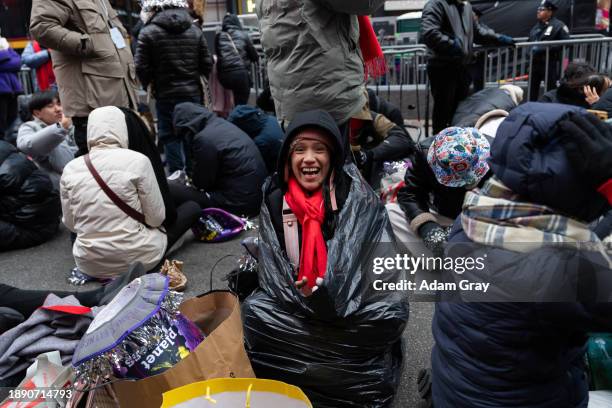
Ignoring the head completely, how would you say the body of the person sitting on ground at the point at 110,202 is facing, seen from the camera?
away from the camera

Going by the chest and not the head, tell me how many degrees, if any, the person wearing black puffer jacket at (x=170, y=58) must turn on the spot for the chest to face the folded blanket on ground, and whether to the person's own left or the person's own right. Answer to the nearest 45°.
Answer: approximately 180°

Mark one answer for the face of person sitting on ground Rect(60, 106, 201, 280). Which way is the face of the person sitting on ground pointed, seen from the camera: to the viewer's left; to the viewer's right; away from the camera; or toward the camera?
away from the camera

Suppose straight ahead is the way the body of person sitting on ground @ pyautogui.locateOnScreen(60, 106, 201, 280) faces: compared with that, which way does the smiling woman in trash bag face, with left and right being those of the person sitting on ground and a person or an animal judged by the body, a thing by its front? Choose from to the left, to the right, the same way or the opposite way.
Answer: the opposite way

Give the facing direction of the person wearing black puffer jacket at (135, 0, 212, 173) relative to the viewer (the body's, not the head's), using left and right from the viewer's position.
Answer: facing away from the viewer

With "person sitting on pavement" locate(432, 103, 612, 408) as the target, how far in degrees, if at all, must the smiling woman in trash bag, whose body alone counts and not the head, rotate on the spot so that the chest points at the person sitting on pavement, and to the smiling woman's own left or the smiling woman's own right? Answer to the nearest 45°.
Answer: approximately 45° to the smiling woman's own left

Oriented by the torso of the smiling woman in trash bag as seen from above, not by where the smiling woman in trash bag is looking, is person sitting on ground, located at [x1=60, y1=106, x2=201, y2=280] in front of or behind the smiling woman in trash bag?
behind

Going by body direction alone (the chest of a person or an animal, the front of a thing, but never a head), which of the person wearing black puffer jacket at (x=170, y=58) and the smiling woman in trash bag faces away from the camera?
the person wearing black puffer jacket

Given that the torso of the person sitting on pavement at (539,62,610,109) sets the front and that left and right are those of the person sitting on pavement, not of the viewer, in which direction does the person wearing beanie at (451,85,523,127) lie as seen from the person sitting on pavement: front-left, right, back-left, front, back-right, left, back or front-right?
back-right

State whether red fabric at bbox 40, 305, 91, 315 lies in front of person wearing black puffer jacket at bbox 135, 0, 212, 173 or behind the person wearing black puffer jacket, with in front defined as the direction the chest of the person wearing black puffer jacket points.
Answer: behind
